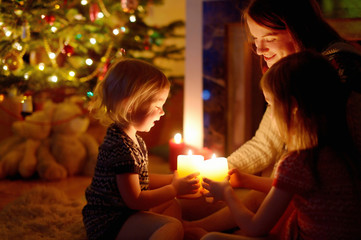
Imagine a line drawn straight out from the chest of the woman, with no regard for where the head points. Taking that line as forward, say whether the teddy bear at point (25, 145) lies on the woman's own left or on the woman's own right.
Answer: on the woman's own right

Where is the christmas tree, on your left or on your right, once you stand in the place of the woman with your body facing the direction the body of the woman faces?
on your right

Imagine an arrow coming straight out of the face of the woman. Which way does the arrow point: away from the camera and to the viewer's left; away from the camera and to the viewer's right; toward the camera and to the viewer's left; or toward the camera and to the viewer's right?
toward the camera and to the viewer's left

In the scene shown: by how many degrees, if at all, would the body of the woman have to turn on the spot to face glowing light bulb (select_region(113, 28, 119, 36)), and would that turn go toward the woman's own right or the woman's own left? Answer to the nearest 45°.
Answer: approximately 90° to the woman's own right

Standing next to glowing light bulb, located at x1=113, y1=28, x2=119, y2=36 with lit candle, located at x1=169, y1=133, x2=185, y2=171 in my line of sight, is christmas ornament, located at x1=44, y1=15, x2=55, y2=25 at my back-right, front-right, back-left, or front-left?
back-right

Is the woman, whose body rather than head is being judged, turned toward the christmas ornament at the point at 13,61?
no

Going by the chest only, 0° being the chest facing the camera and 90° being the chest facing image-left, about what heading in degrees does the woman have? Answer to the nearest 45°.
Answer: approximately 45°

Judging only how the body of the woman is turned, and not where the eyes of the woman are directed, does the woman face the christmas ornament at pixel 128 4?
no

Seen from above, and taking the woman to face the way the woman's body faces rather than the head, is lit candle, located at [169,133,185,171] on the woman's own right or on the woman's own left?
on the woman's own right
